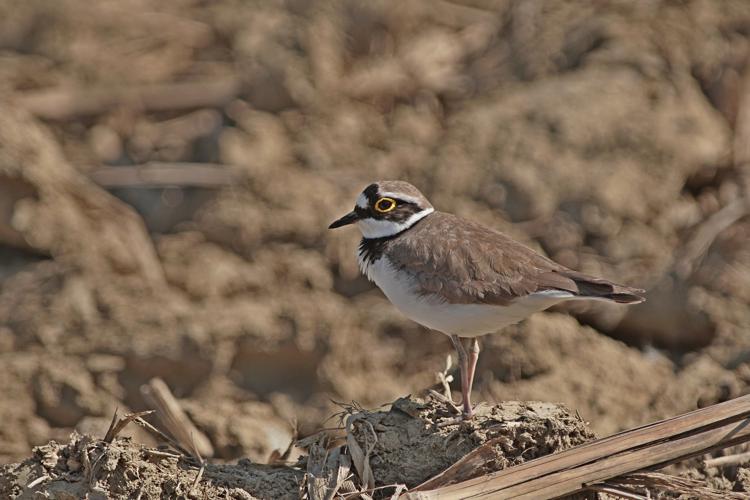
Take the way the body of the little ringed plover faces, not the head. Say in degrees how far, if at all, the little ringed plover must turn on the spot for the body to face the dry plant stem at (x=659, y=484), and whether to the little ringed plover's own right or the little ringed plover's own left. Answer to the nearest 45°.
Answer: approximately 135° to the little ringed plover's own left

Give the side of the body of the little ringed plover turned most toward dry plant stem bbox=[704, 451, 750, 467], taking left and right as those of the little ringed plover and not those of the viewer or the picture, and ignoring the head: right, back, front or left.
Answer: back

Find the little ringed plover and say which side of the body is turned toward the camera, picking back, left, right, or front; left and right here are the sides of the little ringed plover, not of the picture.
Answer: left

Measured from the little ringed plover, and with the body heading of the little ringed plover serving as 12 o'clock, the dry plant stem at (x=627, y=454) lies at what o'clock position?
The dry plant stem is roughly at 8 o'clock from the little ringed plover.

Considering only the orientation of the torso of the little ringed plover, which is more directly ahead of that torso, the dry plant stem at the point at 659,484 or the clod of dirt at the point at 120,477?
the clod of dirt

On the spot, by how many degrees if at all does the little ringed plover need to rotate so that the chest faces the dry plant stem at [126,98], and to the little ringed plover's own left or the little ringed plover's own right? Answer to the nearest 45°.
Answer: approximately 45° to the little ringed plover's own right

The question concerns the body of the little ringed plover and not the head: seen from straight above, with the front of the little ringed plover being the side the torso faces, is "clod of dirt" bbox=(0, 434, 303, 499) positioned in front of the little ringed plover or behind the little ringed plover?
in front

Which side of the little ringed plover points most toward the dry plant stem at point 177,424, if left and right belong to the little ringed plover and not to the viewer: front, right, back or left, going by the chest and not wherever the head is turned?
front

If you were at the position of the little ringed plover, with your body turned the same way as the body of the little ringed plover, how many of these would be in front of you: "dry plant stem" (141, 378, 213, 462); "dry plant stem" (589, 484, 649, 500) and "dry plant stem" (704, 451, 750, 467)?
1

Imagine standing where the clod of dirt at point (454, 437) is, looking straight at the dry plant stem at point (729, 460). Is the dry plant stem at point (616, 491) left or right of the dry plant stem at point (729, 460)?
right

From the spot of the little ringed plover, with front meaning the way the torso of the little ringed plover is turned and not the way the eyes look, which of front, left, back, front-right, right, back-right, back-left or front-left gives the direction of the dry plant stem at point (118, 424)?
front-left

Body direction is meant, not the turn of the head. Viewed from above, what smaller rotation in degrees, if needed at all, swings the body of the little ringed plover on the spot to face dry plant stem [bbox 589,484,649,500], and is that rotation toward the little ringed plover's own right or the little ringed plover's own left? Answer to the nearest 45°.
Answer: approximately 135° to the little ringed plover's own left
